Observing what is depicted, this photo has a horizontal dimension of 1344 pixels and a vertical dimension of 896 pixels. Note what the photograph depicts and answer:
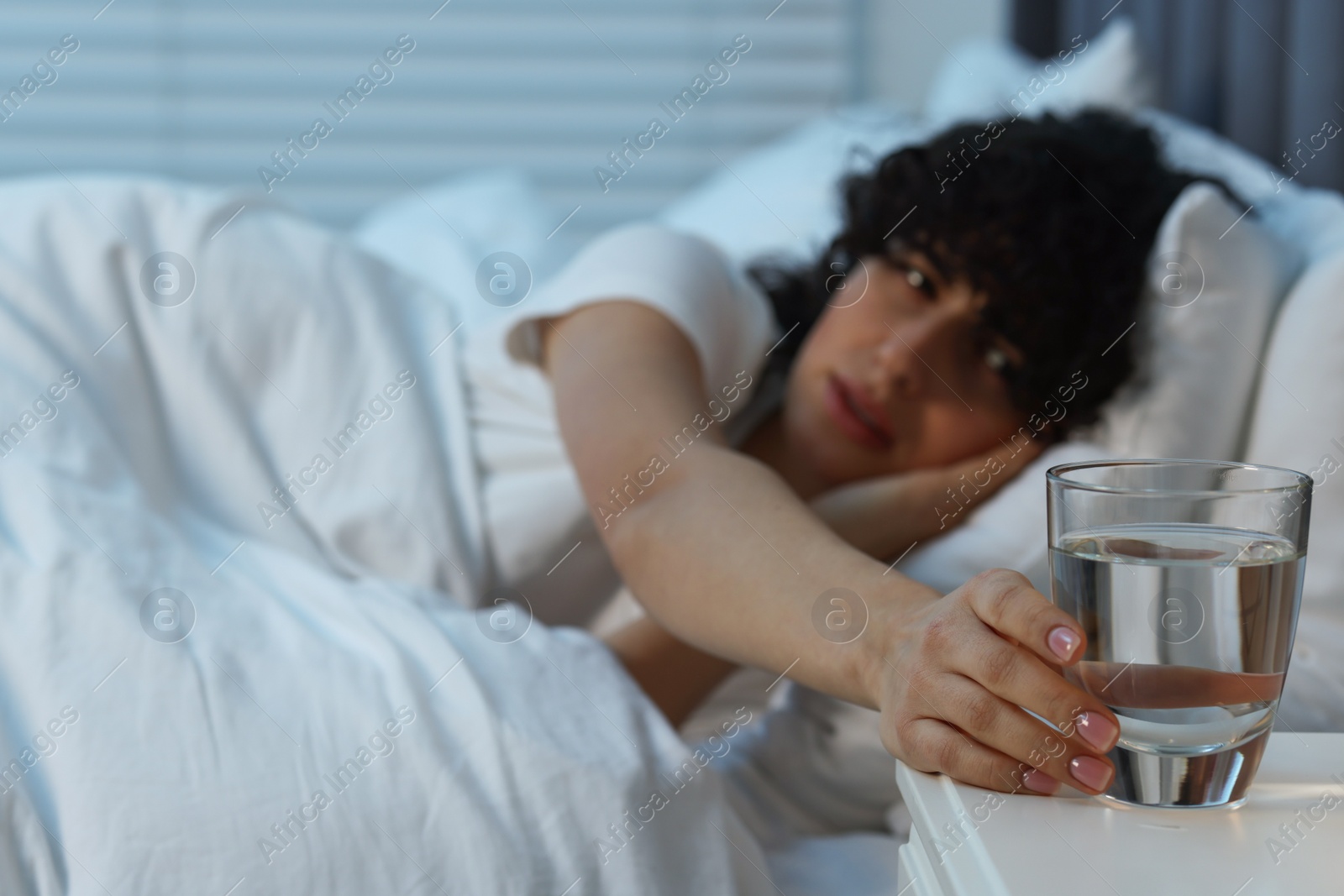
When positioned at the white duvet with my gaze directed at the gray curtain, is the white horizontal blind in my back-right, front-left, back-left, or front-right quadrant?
front-left

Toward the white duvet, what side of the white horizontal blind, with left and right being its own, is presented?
front

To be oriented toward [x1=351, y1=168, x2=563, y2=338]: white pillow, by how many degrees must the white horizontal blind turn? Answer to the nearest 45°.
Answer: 0° — it already faces it

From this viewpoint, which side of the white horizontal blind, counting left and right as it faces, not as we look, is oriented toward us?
front

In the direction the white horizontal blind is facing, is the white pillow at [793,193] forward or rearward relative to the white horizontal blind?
forward

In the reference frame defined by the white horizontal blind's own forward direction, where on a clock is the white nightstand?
The white nightstand is roughly at 12 o'clock from the white horizontal blind.

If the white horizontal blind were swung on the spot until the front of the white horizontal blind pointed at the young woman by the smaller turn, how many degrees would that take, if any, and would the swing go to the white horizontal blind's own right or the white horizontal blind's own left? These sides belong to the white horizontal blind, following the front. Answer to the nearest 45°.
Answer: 0° — it already faces them

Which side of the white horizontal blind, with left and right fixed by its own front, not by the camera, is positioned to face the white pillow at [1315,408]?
front
